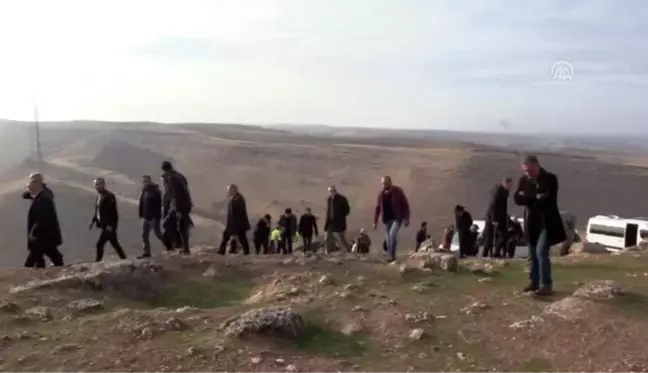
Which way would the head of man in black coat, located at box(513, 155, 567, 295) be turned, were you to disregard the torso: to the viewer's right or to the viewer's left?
to the viewer's left
